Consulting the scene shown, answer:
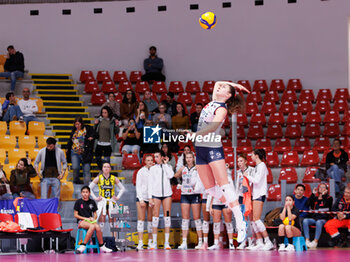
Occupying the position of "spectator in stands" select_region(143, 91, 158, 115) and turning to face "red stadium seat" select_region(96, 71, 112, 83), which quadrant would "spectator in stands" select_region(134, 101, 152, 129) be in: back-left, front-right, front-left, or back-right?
back-left

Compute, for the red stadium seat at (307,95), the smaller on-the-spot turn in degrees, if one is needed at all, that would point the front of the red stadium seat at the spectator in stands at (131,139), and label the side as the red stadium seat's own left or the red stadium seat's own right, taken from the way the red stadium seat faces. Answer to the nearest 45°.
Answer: approximately 45° to the red stadium seat's own right

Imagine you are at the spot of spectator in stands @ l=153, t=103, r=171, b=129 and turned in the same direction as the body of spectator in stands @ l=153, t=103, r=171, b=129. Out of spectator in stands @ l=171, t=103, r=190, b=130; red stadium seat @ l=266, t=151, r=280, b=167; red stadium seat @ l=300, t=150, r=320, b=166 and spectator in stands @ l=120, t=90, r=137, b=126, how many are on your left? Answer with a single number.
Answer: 3

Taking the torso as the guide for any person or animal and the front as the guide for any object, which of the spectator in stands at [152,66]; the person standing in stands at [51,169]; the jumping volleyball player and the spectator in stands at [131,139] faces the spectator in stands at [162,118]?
the spectator in stands at [152,66]

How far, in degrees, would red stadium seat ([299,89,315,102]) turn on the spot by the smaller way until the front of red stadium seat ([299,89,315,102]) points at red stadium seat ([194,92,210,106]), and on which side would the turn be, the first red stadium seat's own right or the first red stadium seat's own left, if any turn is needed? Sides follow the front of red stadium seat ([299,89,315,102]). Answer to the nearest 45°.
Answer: approximately 90° to the first red stadium seat's own right

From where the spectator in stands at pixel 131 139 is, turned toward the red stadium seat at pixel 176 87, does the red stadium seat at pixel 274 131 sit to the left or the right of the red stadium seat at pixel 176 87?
right

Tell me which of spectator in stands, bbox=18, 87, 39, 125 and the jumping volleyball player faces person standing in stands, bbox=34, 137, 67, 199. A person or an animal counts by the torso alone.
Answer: the spectator in stands

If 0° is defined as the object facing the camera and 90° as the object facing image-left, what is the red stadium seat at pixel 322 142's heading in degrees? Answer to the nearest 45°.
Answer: approximately 0°

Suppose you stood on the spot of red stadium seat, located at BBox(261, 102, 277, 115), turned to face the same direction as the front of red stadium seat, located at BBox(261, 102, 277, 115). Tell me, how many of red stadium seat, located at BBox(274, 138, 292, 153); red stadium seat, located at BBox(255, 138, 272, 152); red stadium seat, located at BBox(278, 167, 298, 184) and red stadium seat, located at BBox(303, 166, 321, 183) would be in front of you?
4

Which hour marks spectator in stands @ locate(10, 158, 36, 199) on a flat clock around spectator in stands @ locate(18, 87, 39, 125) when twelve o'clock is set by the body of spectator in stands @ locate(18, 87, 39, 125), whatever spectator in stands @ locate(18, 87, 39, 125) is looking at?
spectator in stands @ locate(10, 158, 36, 199) is roughly at 12 o'clock from spectator in stands @ locate(18, 87, 39, 125).

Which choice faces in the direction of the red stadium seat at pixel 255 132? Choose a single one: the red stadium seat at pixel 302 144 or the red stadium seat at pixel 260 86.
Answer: the red stadium seat at pixel 260 86

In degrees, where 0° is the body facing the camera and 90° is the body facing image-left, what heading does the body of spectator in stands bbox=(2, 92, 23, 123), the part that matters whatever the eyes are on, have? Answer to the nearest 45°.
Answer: approximately 315°

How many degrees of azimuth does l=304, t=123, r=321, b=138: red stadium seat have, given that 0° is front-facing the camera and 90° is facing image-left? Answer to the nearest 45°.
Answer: approximately 0°
